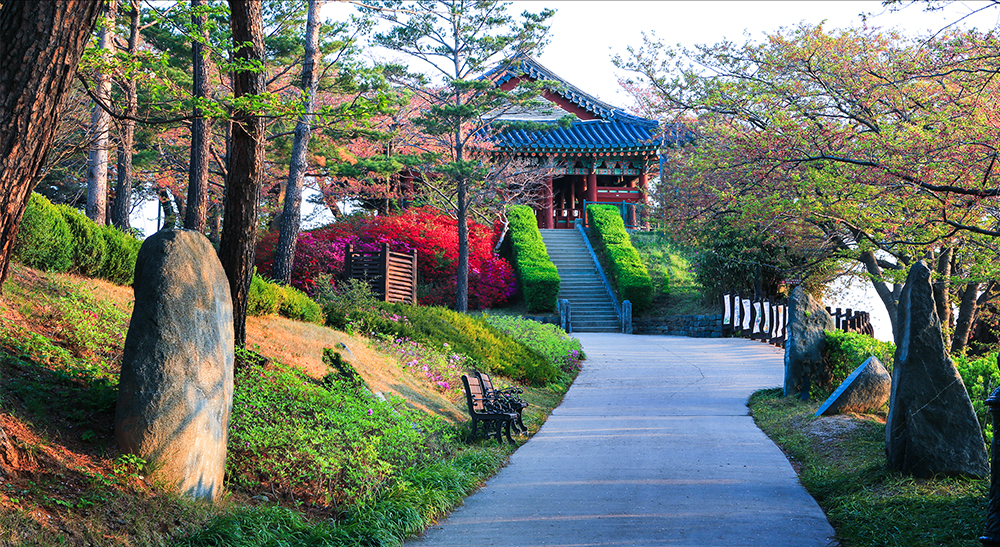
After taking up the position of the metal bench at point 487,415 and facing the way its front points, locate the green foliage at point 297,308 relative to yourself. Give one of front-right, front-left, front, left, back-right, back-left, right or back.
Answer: back-left

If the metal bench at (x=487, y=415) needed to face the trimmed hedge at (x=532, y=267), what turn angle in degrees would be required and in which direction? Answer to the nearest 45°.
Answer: approximately 90° to its left

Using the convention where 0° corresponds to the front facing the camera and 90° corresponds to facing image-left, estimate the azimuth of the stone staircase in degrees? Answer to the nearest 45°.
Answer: approximately 0°

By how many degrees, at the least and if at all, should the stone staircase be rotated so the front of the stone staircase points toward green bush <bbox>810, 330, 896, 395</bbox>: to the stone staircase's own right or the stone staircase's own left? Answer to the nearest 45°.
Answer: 0° — it already faces it

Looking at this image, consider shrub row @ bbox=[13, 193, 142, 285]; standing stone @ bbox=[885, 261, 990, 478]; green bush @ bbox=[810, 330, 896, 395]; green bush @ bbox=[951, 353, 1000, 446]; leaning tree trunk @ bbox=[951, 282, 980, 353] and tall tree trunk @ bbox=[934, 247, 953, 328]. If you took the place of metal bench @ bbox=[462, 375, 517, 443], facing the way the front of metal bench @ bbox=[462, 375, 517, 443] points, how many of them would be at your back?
1

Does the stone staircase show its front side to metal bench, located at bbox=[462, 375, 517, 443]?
yes

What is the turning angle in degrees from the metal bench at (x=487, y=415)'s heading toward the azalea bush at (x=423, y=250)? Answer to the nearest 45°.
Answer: approximately 90° to its left

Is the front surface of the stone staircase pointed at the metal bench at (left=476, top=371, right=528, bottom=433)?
yes

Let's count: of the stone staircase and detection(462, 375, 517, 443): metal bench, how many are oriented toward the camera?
1

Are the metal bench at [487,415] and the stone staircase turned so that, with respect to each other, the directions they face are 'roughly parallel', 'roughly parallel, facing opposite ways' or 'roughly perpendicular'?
roughly perpendicular

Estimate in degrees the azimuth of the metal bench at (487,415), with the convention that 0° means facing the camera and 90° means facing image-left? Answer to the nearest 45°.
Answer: approximately 270°

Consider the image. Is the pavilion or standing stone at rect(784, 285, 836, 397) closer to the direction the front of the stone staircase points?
the standing stone
